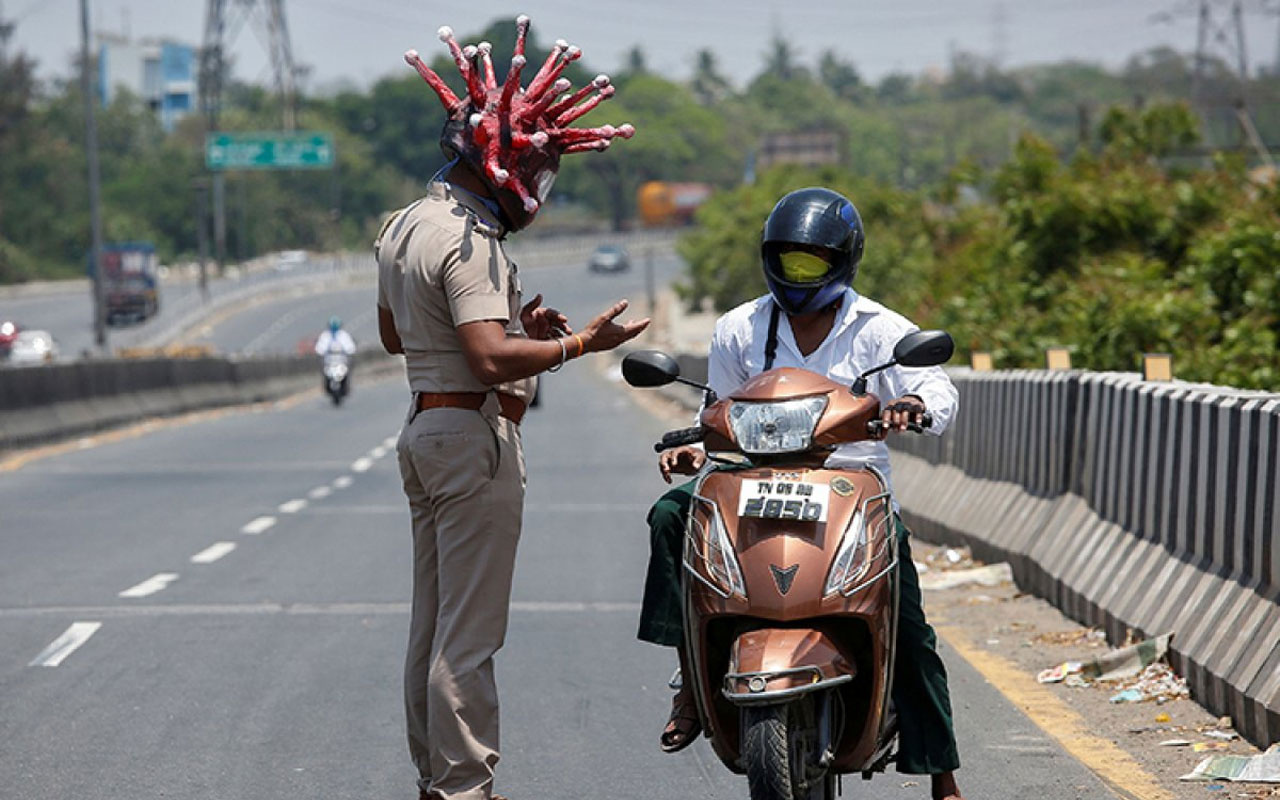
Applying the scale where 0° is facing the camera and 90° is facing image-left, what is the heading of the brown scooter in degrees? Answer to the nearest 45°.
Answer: approximately 0°

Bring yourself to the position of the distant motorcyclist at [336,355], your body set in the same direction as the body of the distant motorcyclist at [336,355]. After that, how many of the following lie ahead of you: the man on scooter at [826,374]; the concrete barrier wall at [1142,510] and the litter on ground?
3

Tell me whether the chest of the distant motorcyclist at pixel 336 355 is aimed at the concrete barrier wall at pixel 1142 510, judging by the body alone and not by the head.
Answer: yes

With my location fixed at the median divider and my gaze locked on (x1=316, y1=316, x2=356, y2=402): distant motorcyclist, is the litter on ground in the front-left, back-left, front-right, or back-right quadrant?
back-right

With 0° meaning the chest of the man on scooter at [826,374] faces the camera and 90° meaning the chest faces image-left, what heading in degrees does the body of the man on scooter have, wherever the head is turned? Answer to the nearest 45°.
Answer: approximately 0°

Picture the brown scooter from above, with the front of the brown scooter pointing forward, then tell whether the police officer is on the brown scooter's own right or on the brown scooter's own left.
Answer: on the brown scooter's own right

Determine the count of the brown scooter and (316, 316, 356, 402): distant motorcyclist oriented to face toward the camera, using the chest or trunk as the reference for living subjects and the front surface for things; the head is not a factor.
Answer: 2

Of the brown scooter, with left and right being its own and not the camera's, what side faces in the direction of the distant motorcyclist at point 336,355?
back
